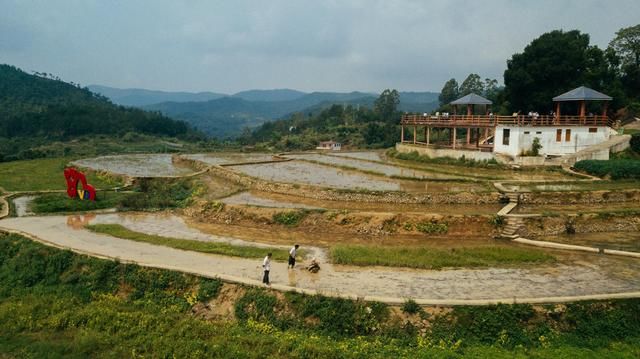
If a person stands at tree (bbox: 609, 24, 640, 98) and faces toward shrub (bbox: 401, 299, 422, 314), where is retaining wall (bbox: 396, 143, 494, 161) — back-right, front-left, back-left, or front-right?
front-right

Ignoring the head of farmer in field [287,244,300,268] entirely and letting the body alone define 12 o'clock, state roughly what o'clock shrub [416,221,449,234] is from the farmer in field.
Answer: The shrub is roughly at 11 o'clock from the farmer in field.

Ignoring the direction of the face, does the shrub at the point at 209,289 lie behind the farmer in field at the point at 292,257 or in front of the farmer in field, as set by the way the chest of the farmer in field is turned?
behind

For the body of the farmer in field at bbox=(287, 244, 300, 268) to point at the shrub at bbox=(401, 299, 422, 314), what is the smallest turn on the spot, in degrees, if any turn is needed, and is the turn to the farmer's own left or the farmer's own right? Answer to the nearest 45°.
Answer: approximately 45° to the farmer's own right

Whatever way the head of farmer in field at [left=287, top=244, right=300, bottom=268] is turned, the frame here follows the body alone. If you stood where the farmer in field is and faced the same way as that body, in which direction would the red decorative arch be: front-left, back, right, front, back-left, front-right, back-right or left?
back-left

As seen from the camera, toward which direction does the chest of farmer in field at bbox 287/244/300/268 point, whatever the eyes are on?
to the viewer's right

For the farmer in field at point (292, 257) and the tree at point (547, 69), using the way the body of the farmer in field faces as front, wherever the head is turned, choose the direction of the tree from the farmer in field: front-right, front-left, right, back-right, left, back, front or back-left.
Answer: front-left

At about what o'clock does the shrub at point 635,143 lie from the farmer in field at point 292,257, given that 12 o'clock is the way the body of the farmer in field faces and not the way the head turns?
The shrub is roughly at 11 o'clock from the farmer in field.

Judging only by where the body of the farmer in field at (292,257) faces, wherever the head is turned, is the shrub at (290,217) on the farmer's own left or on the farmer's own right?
on the farmer's own left

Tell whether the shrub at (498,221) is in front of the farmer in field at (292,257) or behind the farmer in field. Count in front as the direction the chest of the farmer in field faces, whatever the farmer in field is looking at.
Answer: in front

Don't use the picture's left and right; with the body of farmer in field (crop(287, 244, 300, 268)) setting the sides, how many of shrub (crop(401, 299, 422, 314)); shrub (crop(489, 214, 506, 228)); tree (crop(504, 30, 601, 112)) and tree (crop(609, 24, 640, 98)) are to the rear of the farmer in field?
0

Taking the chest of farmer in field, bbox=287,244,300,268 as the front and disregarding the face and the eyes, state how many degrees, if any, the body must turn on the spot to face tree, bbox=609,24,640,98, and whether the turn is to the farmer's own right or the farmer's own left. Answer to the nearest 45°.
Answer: approximately 45° to the farmer's own left

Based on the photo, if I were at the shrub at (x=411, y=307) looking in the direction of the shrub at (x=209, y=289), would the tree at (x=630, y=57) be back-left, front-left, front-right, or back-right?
back-right
